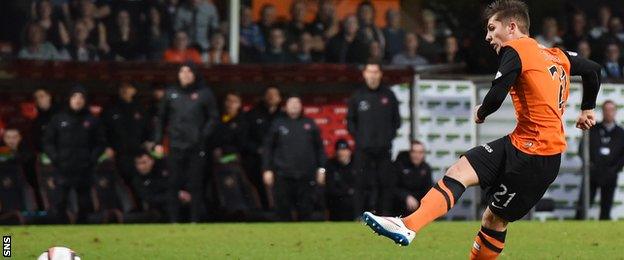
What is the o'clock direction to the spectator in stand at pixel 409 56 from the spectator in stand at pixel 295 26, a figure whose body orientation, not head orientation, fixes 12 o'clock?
the spectator in stand at pixel 409 56 is roughly at 9 o'clock from the spectator in stand at pixel 295 26.

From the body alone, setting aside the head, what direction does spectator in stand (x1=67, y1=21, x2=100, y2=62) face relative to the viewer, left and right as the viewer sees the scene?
facing the viewer

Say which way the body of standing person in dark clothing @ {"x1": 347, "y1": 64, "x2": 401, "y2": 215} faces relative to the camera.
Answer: toward the camera

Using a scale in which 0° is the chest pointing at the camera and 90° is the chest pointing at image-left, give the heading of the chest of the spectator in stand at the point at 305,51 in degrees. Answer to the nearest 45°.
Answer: approximately 0°

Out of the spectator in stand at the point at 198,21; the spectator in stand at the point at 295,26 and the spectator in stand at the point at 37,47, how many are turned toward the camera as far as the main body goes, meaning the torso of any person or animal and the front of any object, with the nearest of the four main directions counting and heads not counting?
3

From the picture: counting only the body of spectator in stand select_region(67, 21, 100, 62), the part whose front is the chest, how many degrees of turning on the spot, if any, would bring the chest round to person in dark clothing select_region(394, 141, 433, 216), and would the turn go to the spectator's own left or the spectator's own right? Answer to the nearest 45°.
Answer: approximately 45° to the spectator's own left

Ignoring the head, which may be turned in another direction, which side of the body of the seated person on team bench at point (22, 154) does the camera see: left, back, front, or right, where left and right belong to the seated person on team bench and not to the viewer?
front

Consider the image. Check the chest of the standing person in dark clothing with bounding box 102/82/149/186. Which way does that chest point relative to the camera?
toward the camera
